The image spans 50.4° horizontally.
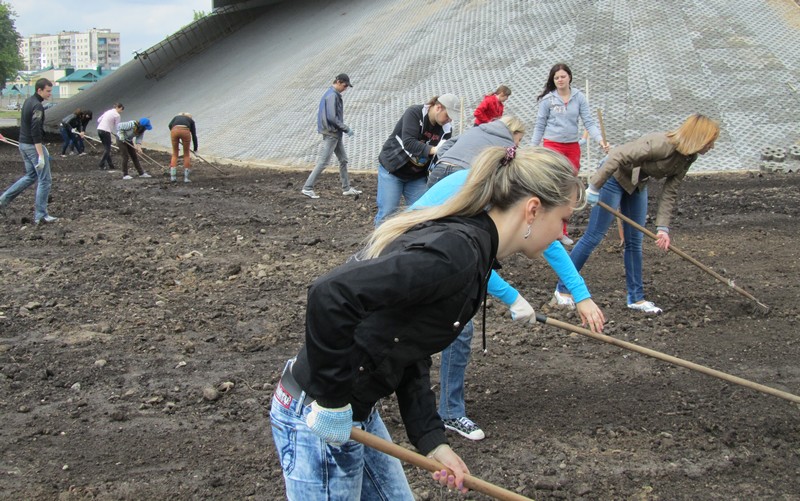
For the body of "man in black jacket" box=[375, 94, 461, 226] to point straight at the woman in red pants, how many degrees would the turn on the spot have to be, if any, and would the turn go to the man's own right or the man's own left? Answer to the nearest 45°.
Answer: approximately 90° to the man's own left

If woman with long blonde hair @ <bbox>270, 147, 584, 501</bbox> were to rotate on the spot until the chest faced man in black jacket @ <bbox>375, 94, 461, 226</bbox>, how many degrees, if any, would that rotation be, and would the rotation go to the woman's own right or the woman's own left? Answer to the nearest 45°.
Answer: approximately 90° to the woman's own left

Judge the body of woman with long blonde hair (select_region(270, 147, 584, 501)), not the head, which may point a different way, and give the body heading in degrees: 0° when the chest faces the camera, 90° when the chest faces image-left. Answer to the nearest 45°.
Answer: approximately 270°

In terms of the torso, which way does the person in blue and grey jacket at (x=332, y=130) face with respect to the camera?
to the viewer's right

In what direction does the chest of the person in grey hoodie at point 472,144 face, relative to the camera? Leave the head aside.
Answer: to the viewer's right

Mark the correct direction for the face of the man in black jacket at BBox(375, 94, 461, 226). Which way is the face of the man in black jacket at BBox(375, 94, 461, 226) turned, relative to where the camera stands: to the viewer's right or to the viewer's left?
to the viewer's right

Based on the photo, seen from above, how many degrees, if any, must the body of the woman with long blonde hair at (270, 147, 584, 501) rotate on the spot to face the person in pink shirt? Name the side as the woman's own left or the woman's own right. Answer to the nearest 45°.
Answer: approximately 135° to the woman's own left
